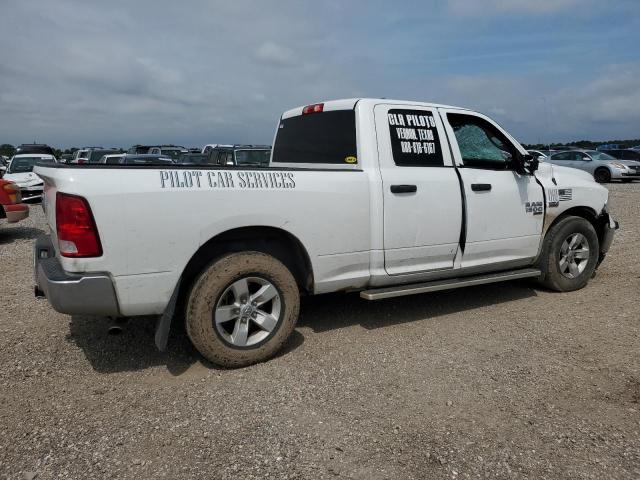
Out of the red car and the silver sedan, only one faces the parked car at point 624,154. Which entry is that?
the red car

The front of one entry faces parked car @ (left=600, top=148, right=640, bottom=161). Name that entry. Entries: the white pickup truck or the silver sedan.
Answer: the white pickup truck

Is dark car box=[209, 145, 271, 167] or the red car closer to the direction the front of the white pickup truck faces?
the dark car

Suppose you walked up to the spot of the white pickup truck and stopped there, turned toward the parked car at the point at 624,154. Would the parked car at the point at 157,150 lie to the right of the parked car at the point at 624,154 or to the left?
left

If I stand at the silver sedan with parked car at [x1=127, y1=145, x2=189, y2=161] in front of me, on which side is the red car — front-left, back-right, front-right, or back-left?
front-left

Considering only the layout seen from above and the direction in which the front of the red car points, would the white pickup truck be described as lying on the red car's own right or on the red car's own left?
on the red car's own right

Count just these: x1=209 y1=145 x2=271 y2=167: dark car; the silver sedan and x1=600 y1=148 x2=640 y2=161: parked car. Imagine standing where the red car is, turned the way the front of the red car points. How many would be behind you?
0

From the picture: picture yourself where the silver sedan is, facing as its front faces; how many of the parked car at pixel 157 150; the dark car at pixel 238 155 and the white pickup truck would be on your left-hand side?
0

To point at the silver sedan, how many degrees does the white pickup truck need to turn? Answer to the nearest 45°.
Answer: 0° — it already faces it

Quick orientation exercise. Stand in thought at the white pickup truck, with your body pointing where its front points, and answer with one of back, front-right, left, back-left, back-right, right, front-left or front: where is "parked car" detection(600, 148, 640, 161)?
front

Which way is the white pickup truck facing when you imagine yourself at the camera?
facing away from the viewer and to the right of the viewer

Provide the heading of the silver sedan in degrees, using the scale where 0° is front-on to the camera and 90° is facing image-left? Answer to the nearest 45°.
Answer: approximately 315°
